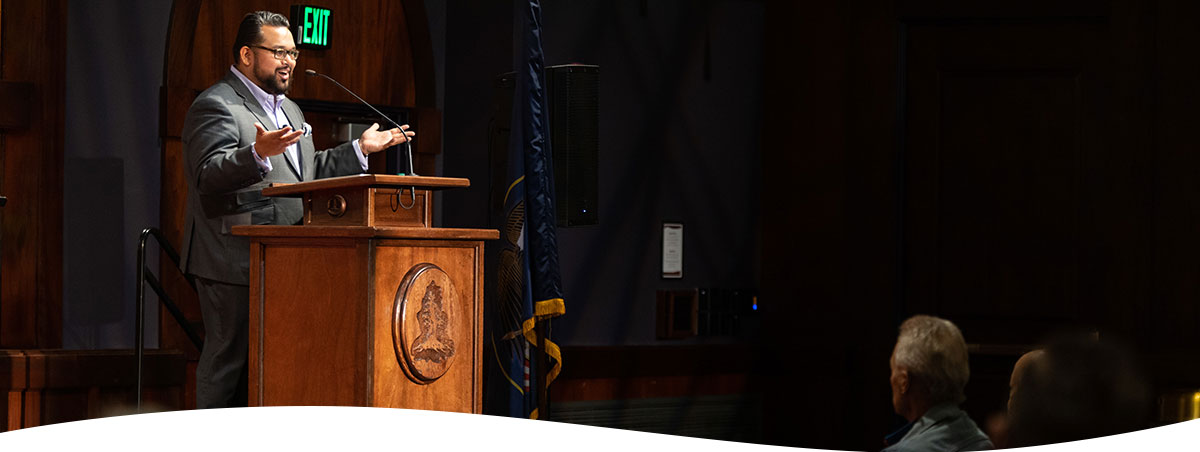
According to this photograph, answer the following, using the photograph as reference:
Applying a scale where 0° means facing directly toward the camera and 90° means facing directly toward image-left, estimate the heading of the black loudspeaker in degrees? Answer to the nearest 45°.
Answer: approximately 315°

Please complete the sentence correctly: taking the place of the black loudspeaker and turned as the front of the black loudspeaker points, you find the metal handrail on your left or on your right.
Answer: on your right

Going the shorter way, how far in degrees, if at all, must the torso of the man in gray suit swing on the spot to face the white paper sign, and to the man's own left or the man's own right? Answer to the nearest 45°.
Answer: approximately 90° to the man's own left

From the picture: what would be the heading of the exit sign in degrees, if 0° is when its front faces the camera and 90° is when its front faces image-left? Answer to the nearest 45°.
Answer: approximately 315°

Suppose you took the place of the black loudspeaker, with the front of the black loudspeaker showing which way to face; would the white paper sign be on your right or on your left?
on your left

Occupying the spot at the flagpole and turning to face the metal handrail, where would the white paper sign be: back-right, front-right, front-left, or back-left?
back-right

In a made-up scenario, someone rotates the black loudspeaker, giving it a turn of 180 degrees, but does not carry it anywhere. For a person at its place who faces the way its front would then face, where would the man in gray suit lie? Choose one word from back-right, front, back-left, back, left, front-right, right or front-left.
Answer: left

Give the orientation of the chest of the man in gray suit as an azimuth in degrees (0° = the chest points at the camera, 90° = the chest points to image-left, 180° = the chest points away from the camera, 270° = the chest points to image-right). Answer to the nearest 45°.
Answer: approximately 315°
